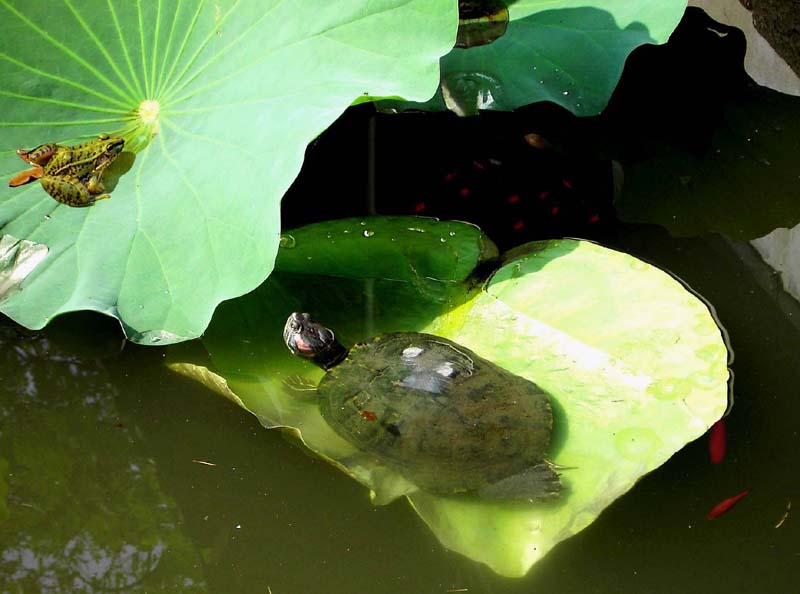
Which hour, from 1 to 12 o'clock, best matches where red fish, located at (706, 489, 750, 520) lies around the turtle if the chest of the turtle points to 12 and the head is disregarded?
The red fish is roughly at 5 o'clock from the turtle.

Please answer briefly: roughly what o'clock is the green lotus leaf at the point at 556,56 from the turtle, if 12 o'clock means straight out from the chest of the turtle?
The green lotus leaf is roughly at 2 o'clock from the turtle.

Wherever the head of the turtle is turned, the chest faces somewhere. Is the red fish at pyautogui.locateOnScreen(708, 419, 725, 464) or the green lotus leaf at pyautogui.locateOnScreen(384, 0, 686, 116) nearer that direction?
the green lotus leaf

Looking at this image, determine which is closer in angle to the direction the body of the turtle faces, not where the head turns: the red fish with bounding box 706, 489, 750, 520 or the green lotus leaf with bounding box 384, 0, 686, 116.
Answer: the green lotus leaf

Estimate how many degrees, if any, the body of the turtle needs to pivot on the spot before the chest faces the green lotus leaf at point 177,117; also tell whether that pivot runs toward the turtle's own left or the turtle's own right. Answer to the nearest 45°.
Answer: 0° — it already faces it

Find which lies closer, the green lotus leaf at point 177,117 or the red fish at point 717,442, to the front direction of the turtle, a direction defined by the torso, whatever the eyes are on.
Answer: the green lotus leaf

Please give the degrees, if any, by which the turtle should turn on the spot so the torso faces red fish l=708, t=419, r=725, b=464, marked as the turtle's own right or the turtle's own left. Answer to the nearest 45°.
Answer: approximately 135° to the turtle's own right

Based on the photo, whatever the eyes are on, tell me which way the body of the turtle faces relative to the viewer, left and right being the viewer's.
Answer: facing away from the viewer and to the left of the viewer
